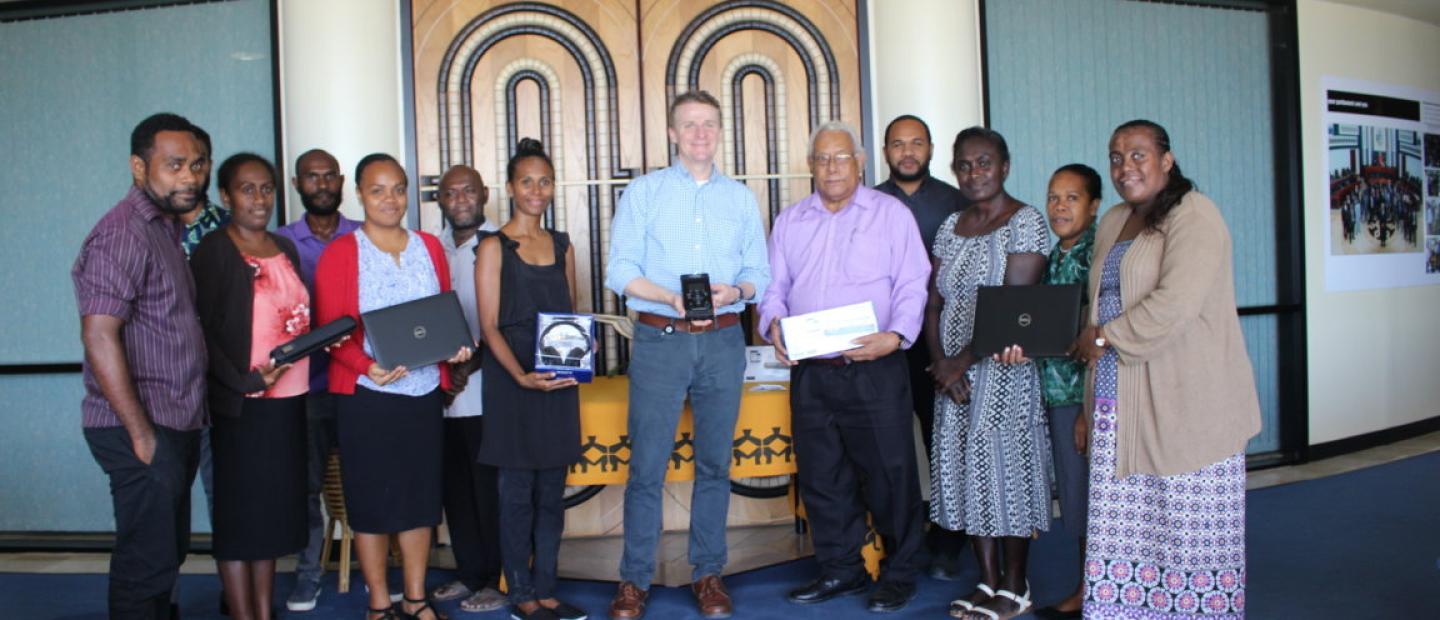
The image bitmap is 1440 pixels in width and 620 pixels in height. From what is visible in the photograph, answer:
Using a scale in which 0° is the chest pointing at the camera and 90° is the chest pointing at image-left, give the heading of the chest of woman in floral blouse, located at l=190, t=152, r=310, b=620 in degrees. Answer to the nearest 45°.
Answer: approximately 315°

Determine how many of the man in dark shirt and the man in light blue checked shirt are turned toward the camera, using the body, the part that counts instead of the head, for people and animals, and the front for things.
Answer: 2

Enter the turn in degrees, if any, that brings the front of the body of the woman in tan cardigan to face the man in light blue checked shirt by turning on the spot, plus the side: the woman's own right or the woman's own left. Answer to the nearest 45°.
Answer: approximately 45° to the woman's own right

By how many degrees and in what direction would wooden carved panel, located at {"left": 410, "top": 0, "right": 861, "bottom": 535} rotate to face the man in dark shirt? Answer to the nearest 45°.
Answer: approximately 45° to its left

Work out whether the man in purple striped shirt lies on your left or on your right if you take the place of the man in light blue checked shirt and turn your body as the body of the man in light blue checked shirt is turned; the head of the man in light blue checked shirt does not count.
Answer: on your right

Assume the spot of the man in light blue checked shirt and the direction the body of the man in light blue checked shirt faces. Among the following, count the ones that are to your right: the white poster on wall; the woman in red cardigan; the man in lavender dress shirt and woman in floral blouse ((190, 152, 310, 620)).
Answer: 2

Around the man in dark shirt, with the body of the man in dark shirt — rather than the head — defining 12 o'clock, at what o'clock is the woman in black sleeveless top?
The woman in black sleeveless top is roughly at 2 o'clock from the man in dark shirt.
